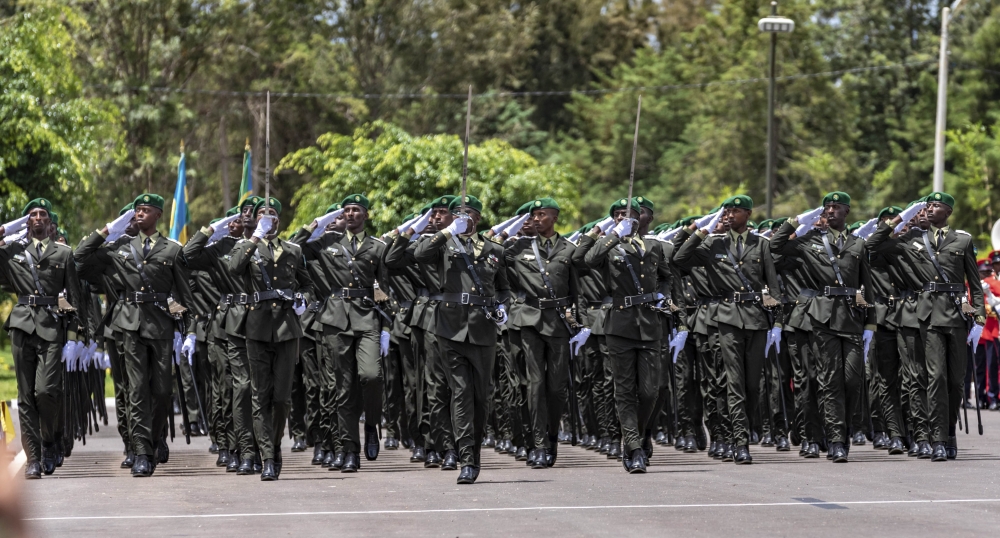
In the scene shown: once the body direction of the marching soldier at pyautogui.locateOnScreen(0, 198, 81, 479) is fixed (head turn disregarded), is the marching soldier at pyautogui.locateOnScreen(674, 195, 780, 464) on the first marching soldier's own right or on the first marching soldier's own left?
on the first marching soldier's own left

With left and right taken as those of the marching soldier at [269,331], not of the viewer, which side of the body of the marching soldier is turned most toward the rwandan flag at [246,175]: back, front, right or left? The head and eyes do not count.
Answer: back

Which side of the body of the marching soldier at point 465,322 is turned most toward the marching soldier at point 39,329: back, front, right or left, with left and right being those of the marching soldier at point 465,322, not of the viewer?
right

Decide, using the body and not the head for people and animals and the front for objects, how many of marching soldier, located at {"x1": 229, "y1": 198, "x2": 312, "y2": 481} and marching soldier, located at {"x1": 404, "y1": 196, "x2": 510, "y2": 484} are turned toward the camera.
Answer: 2

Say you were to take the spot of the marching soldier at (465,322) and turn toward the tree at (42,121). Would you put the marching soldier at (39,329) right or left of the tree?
left

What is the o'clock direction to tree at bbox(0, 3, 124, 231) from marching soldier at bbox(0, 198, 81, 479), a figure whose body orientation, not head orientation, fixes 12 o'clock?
The tree is roughly at 6 o'clock from the marching soldier.

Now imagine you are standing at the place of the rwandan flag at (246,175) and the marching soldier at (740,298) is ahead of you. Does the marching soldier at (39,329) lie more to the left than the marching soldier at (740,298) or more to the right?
right

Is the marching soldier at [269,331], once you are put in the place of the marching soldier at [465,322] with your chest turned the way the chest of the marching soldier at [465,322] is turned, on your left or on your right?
on your right

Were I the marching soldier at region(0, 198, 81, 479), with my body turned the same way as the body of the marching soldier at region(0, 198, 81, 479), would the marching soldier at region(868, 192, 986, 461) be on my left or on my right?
on my left
